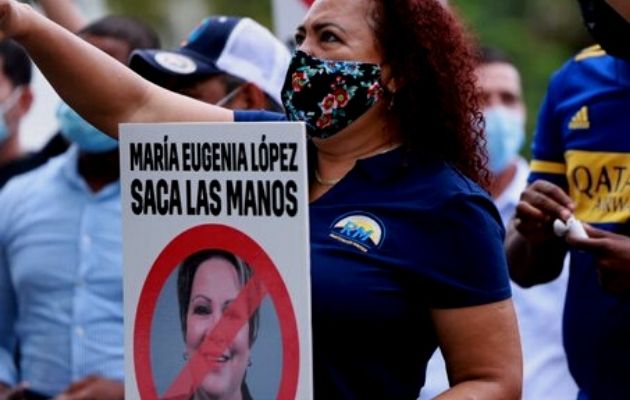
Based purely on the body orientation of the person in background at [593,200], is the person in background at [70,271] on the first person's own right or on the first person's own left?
on the first person's own right

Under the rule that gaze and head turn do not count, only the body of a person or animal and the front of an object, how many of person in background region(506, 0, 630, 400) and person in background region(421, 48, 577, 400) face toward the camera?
2

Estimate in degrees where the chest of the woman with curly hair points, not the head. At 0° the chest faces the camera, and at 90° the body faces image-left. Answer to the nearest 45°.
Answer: approximately 45°

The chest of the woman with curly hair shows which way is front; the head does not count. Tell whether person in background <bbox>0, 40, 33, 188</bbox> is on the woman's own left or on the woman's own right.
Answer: on the woman's own right

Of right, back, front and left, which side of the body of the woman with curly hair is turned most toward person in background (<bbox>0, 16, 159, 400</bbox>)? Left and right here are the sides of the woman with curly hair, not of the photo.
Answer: right
